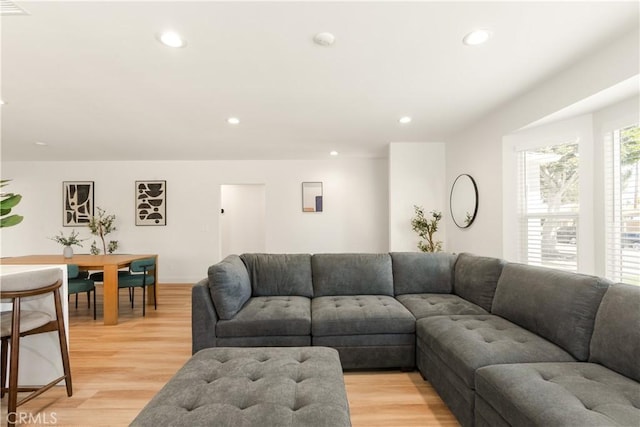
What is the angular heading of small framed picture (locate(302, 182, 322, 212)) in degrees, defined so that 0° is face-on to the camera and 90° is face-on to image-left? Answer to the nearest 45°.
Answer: approximately 0°

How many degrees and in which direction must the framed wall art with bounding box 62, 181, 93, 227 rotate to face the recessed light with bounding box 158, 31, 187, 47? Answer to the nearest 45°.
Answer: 0° — it already faces it

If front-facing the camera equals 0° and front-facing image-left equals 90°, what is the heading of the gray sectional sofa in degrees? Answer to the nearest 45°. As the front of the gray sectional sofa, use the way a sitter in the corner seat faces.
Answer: approximately 45°

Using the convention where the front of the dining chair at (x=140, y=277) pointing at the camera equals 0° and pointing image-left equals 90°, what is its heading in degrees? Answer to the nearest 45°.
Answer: approximately 135°

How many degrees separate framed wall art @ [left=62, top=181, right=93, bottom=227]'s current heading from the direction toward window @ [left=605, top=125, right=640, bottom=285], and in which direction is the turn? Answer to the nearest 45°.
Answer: approximately 45° to its left

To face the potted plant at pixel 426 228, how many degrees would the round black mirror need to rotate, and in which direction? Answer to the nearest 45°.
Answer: approximately 90° to its right

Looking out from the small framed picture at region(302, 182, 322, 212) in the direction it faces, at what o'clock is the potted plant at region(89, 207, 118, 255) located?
The potted plant is roughly at 3 o'clock from the small framed picture.

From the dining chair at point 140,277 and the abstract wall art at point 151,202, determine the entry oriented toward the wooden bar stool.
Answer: the abstract wall art

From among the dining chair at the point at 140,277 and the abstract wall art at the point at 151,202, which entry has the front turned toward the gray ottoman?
the abstract wall art

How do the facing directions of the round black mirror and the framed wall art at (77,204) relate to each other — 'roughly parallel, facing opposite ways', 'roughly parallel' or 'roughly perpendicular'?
roughly perpendicular

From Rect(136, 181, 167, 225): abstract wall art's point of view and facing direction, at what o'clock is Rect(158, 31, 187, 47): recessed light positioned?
The recessed light is roughly at 12 o'clock from the abstract wall art.

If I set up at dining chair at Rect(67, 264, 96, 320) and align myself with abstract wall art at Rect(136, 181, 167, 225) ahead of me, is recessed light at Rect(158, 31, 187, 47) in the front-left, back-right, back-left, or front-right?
back-right
